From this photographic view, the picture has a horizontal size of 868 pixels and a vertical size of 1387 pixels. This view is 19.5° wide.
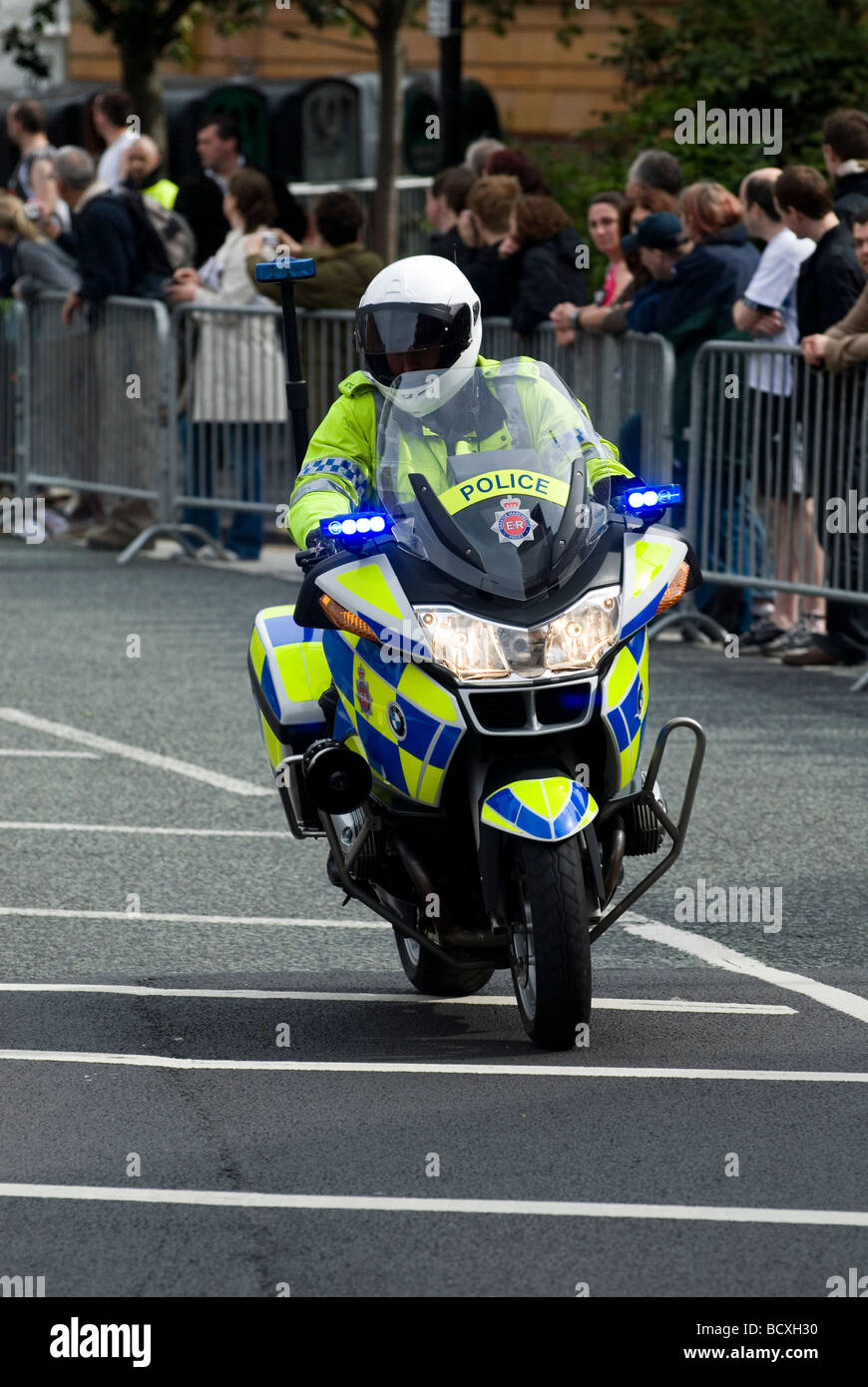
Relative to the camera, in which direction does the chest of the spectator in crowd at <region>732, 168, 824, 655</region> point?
to the viewer's left

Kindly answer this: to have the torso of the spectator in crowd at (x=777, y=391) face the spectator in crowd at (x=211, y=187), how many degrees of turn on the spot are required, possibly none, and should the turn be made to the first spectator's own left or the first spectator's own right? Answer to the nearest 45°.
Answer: approximately 45° to the first spectator's own right

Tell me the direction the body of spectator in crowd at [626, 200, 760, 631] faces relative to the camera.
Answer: to the viewer's left

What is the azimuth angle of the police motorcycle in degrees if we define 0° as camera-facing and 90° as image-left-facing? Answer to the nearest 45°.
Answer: approximately 0°

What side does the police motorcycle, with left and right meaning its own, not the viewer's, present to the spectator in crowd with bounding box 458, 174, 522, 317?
back

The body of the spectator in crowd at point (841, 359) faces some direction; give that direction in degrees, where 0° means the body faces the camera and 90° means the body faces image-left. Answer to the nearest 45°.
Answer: approximately 90°

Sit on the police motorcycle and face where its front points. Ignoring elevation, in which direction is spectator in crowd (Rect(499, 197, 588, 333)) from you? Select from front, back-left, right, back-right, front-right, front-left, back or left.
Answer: back

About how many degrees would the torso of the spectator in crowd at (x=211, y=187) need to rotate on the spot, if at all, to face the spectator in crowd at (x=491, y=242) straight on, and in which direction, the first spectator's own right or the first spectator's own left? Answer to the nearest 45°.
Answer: approximately 90° to the first spectator's own left
